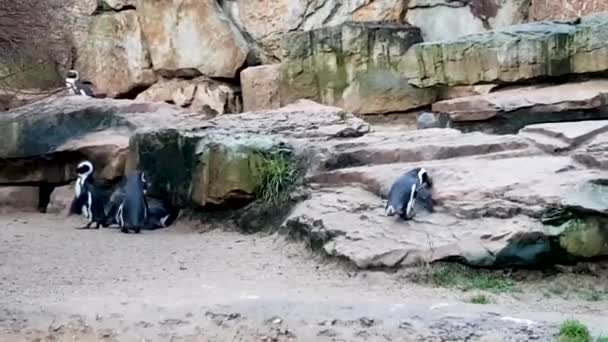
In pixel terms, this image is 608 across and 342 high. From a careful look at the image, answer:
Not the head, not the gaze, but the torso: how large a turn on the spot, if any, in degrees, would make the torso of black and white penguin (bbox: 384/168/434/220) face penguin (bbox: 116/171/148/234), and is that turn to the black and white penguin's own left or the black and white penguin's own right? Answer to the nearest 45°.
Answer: approximately 135° to the black and white penguin's own left

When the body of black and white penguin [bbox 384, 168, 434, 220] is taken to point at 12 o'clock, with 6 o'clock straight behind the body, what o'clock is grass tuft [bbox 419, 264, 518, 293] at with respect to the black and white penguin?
The grass tuft is roughly at 2 o'clock from the black and white penguin.

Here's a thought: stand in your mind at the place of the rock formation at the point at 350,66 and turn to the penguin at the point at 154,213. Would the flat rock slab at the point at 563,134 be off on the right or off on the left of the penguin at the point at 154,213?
left

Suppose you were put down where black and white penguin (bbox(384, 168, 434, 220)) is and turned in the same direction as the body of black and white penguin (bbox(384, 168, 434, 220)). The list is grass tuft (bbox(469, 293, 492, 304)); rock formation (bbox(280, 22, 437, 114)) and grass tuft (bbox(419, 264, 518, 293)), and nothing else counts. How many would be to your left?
1

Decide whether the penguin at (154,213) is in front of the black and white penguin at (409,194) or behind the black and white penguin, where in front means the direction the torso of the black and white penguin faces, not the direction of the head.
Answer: behind

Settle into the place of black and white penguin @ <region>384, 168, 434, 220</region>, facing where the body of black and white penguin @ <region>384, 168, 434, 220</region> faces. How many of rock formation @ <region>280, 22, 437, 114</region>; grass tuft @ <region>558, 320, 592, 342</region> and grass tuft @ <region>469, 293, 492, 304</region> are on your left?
1

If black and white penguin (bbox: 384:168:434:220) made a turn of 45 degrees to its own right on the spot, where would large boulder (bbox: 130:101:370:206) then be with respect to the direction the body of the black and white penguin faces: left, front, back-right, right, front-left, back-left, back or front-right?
back

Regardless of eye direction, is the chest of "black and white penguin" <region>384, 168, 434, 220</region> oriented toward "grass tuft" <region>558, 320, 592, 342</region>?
no

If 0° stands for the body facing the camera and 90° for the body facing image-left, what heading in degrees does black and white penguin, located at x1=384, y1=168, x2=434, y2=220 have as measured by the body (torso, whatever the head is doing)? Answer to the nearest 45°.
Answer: approximately 270°

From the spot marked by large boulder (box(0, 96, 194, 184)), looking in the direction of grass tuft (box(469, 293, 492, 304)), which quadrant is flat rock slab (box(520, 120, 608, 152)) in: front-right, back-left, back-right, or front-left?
front-left

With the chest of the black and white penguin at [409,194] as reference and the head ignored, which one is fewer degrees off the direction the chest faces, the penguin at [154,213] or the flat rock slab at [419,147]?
the flat rock slab

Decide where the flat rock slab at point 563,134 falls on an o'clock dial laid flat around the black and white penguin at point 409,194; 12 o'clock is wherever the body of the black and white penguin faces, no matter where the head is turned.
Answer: The flat rock slab is roughly at 11 o'clock from the black and white penguin.

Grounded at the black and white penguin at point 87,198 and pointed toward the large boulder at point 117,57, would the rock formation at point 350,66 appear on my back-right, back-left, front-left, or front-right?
front-right

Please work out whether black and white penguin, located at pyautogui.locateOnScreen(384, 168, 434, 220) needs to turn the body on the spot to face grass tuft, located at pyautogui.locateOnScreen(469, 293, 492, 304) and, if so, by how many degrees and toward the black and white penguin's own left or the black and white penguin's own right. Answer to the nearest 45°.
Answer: approximately 90° to the black and white penguin's own right

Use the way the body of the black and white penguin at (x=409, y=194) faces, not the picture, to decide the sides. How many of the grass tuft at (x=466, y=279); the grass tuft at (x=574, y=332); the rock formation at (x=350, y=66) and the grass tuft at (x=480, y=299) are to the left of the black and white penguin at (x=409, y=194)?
1

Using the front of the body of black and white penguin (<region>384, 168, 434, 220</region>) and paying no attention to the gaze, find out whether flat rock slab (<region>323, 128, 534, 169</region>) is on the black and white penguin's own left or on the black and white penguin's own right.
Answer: on the black and white penguin's own left

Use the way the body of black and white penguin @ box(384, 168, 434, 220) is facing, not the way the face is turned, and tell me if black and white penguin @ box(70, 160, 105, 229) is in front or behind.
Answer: behind
